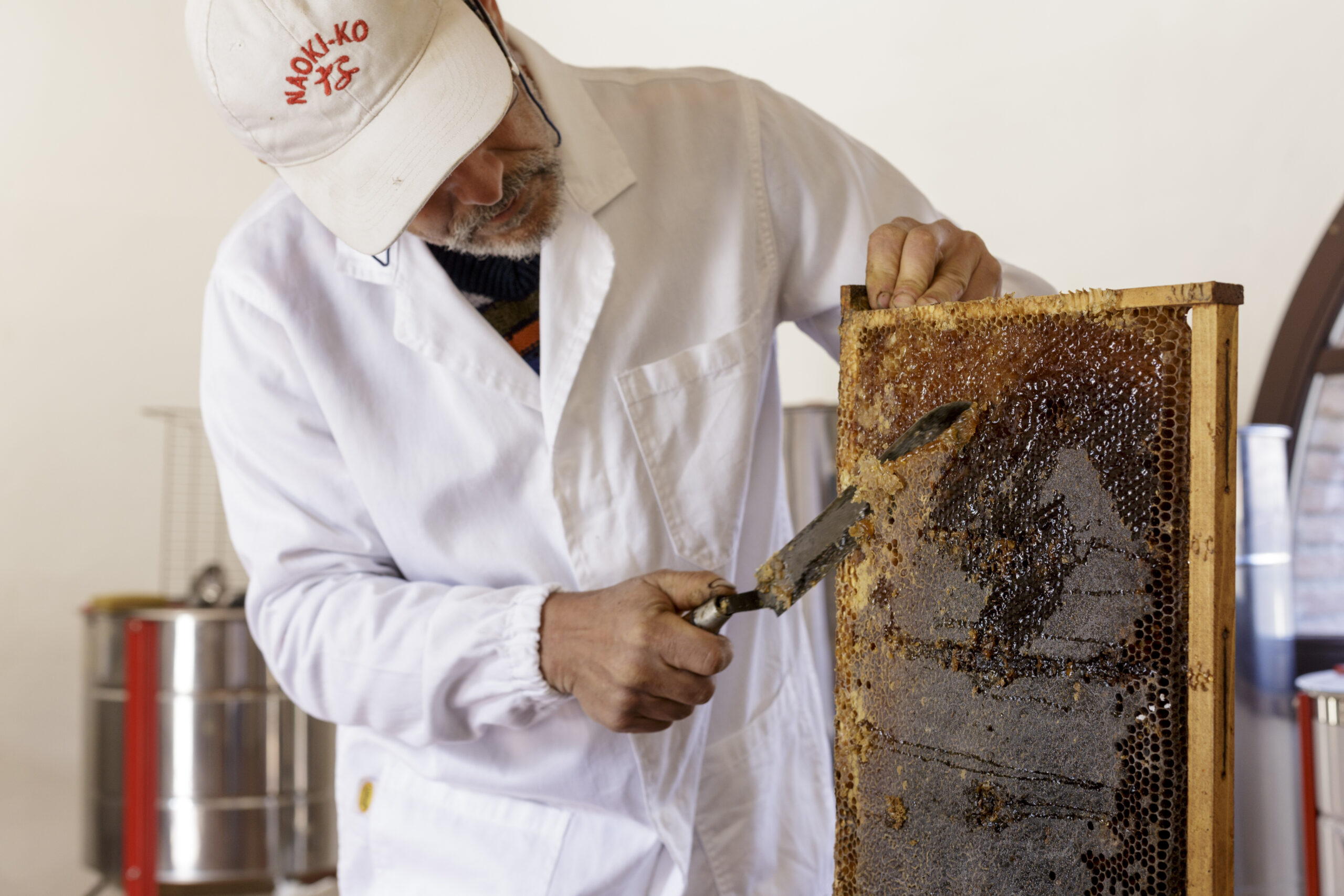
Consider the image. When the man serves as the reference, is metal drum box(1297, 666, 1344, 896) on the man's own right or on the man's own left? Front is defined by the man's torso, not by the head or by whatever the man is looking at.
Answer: on the man's own left

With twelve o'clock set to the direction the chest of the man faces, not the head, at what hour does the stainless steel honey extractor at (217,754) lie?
The stainless steel honey extractor is roughly at 5 o'clock from the man.

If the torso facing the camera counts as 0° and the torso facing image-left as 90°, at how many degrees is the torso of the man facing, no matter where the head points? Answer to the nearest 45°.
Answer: approximately 0°
